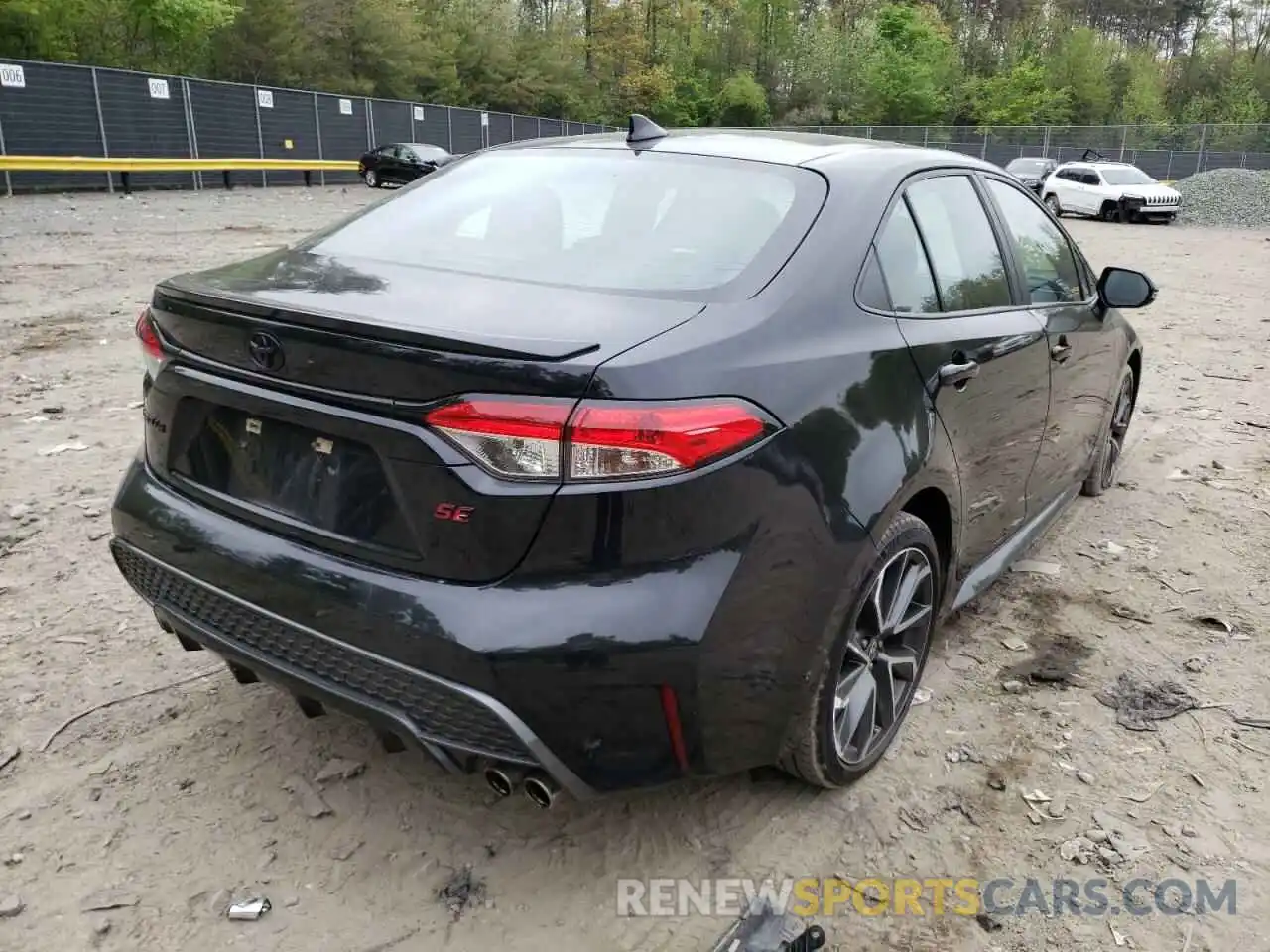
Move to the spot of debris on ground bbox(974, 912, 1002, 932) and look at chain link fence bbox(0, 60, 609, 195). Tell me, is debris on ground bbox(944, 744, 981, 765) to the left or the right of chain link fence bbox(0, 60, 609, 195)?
right

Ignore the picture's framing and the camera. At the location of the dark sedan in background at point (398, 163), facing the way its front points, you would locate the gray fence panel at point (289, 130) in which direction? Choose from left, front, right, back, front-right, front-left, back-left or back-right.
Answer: back

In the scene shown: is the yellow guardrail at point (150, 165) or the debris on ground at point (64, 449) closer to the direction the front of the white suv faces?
the debris on ground

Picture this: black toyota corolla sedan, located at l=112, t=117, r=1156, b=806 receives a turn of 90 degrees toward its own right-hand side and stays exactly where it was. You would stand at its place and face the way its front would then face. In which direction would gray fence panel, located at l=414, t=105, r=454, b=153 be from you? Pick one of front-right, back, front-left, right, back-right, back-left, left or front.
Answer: back-left

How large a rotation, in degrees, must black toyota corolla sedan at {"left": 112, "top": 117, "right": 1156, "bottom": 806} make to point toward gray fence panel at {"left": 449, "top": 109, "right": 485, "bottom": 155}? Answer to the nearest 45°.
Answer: approximately 45° to its left

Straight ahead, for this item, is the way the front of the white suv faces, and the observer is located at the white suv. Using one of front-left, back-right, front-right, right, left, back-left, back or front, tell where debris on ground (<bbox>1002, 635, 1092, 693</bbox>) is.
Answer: front-right

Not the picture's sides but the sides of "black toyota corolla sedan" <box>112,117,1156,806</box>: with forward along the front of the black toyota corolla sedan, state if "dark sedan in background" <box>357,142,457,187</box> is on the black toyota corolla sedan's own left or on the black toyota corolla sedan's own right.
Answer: on the black toyota corolla sedan's own left

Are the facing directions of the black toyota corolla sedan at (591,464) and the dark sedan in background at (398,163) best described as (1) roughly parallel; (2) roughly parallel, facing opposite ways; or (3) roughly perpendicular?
roughly perpendicular

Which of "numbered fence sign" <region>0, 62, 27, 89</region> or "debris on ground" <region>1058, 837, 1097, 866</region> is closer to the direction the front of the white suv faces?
the debris on ground

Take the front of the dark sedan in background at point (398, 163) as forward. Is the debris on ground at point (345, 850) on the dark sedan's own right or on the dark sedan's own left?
on the dark sedan's own right

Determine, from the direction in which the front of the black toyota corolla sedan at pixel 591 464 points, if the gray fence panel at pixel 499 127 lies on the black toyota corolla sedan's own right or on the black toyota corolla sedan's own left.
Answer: on the black toyota corolla sedan's own left

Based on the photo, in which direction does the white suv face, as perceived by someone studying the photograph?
facing the viewer and to the right of the viewer

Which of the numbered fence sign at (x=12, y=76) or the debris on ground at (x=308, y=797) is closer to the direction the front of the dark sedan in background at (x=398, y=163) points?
the debris on ground

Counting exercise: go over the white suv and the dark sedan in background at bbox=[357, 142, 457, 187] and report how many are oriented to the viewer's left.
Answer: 0

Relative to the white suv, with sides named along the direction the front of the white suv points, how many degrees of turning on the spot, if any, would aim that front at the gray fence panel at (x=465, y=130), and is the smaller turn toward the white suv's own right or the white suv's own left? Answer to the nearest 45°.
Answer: approximately 135° to the white suv's own right

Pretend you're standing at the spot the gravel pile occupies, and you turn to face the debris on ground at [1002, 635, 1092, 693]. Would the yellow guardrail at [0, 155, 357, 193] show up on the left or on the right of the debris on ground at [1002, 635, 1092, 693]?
right

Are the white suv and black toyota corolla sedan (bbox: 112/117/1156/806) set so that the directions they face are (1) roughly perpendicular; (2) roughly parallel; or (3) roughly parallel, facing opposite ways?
roughly perpendicular

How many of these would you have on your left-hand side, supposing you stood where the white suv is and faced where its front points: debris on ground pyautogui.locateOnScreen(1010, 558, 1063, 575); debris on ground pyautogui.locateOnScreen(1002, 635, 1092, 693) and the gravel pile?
1

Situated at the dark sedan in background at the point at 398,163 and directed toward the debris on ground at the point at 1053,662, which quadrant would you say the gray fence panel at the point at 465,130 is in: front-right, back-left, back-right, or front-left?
back-left
